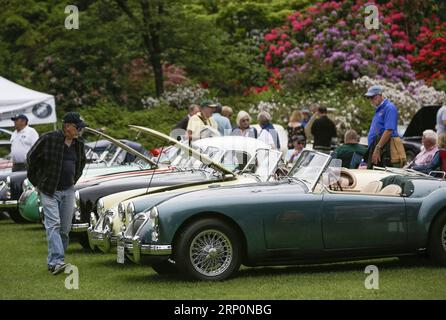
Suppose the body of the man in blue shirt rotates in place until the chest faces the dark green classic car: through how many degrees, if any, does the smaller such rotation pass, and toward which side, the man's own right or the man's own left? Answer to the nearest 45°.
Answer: approximately 45° to the man's own left

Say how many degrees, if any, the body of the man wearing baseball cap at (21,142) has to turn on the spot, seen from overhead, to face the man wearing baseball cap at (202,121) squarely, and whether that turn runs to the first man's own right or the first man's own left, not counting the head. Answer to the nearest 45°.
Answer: approximately 135° to the first man's own left

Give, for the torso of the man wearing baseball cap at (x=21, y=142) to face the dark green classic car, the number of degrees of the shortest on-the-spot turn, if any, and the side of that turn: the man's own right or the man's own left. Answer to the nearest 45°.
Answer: approximately 45° to the man's own left

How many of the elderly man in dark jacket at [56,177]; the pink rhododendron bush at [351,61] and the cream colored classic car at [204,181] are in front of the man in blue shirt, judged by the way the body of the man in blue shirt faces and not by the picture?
2

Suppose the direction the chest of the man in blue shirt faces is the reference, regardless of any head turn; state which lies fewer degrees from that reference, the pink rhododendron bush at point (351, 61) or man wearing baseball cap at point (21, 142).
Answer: the man wearing baseball cap

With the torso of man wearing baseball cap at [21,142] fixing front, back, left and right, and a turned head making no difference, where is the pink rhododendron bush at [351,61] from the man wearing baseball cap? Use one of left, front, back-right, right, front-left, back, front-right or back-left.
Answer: back

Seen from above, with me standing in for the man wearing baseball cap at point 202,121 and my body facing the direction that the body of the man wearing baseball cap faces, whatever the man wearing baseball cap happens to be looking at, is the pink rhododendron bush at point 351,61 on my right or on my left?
on my left
